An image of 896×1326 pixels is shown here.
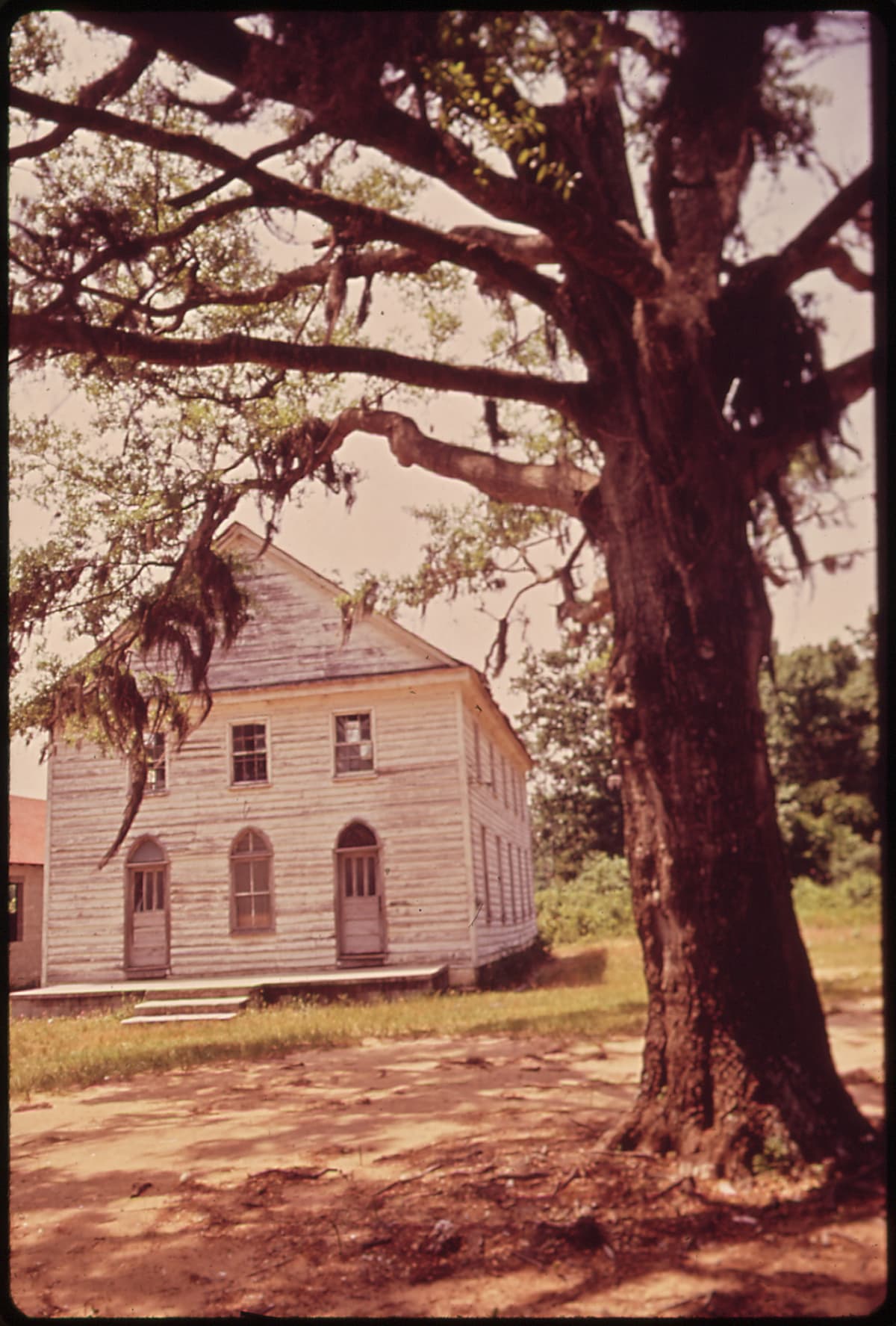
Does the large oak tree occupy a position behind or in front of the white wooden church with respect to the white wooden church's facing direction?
in front

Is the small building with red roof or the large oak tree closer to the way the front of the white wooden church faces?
the large oak tree

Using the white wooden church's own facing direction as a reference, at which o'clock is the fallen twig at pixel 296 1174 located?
The fallen twig is roughly at 12 o'clock from the white wooden church.

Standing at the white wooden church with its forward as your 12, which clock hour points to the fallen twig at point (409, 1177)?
The fallen twig is roughly at 12 o'clock from the white wooden church.

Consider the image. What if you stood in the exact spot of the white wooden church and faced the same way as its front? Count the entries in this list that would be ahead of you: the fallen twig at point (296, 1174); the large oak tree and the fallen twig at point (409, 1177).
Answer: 3

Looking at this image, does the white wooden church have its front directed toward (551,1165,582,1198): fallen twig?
yes

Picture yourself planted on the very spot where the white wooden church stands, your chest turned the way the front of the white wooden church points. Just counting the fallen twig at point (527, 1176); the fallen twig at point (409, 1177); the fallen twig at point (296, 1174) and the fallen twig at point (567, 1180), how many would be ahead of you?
4

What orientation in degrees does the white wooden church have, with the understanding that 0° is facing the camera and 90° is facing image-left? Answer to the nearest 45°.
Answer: approximately 0°

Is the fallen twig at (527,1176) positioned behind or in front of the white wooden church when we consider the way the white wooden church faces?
in front

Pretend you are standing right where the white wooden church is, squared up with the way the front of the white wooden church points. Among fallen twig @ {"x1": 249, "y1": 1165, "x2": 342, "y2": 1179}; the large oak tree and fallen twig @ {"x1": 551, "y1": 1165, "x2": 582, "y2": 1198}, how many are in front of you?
3

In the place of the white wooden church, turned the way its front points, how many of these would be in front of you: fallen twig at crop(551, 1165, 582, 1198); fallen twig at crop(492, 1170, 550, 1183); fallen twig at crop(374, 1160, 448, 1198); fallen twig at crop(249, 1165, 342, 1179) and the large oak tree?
5
